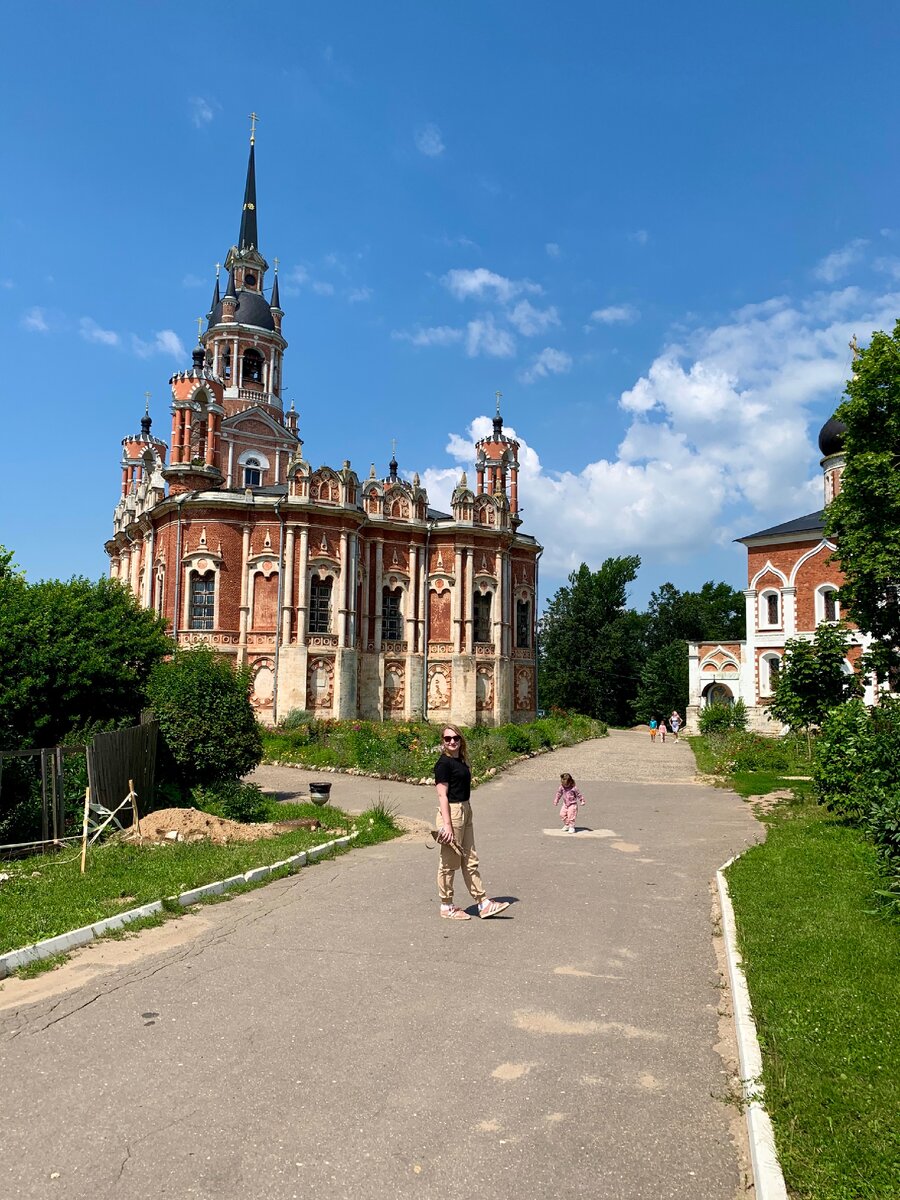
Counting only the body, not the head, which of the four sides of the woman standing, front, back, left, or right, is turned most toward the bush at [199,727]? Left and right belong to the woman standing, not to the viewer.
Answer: back

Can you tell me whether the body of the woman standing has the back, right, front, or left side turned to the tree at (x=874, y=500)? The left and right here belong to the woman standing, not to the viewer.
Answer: left

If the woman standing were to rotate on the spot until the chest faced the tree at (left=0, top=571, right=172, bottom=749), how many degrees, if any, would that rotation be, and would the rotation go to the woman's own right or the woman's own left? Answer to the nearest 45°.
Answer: approximately 180°

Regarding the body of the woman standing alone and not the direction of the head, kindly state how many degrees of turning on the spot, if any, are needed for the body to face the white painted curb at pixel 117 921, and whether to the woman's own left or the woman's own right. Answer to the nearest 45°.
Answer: approximately 135° to the woman's own right

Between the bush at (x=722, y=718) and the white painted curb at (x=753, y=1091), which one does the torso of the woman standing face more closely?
the white painted curb

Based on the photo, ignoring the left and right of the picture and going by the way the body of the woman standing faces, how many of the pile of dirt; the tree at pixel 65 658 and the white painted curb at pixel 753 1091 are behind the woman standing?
2

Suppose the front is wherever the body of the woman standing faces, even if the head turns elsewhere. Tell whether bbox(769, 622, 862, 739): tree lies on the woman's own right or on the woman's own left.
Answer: on the woman's own left
